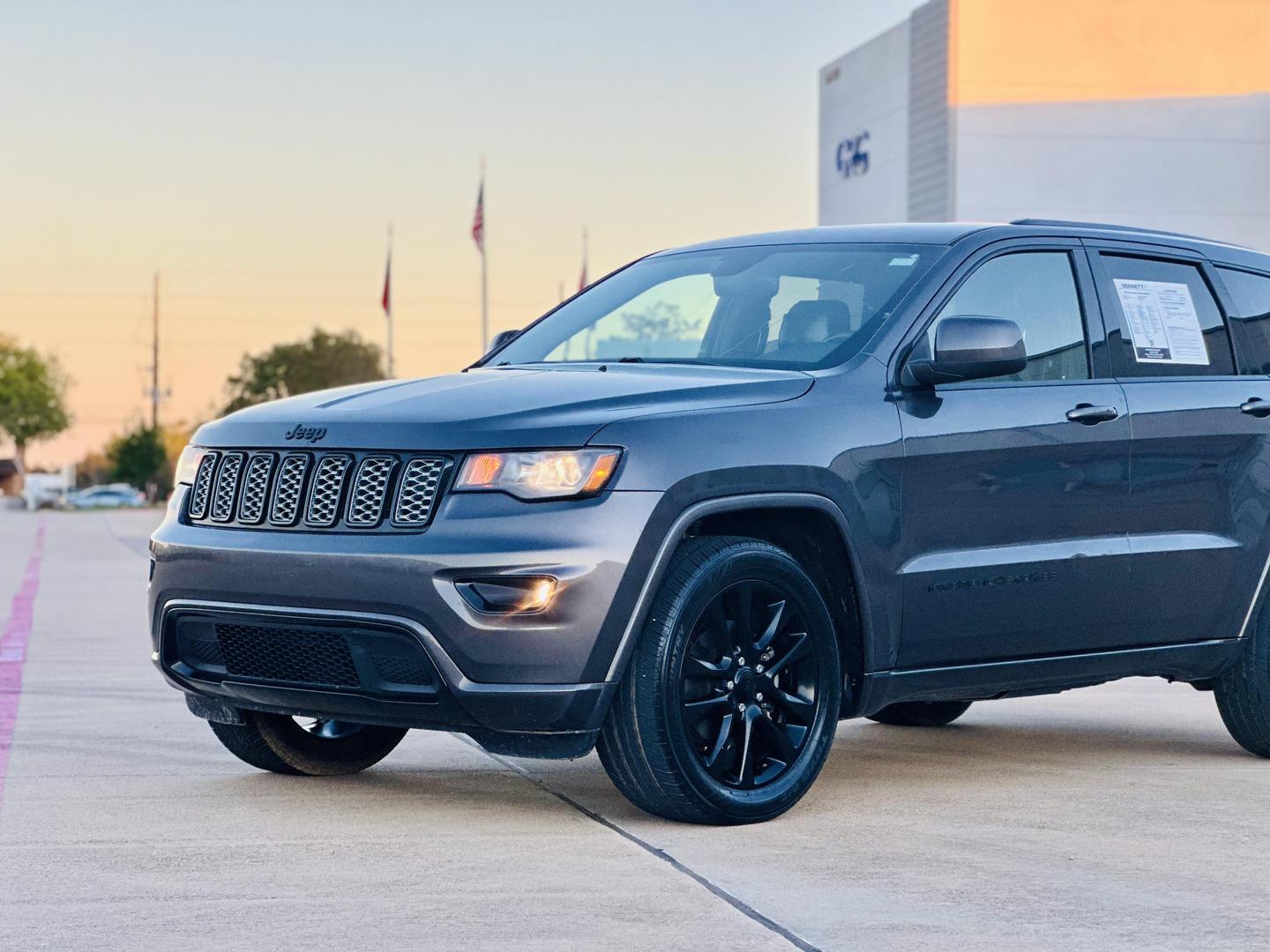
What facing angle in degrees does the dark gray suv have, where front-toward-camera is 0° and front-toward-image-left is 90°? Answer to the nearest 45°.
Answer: approximately 45°

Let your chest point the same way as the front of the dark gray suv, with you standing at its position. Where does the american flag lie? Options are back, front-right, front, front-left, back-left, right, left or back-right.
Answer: back-right
